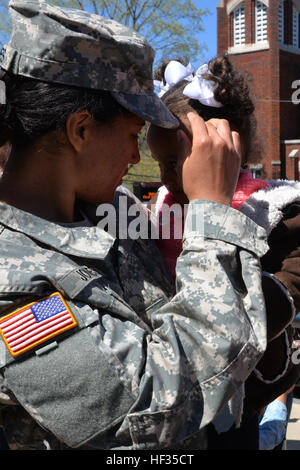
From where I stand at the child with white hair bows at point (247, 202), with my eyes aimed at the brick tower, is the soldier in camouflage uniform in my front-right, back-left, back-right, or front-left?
back-left

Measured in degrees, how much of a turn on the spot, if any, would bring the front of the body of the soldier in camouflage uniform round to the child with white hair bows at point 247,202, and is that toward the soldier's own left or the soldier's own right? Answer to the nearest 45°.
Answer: approximately 45° to the soldier's own left

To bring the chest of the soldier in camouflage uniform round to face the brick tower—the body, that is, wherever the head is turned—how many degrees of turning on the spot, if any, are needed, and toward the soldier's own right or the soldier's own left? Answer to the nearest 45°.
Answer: approximately 90° to the soldier's own left

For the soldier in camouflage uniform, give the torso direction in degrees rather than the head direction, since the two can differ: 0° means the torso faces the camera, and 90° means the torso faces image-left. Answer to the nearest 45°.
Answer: approximately 270°
